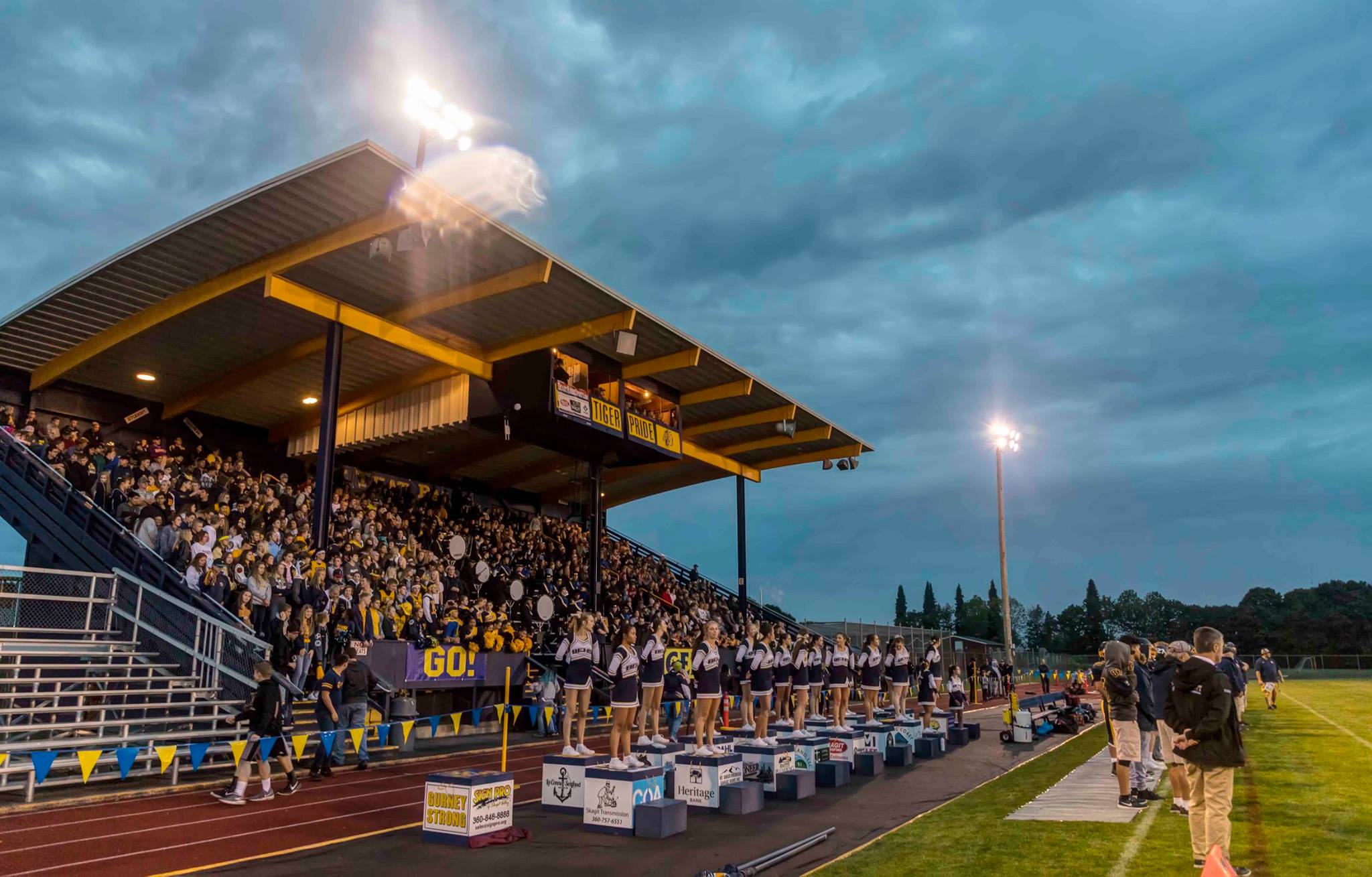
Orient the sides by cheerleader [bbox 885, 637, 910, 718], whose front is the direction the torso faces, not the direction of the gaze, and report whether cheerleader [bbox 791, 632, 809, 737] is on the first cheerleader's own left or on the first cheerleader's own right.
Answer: on the first cheerleader's own right

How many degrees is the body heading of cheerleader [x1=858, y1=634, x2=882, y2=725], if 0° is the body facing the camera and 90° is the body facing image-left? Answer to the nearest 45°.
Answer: approximately 315°

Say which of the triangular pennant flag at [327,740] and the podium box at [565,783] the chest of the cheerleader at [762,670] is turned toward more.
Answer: the podium box

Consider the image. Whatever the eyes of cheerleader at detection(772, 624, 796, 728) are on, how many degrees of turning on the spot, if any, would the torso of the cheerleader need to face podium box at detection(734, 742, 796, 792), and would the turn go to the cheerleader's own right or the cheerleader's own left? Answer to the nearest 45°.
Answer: approximately 45° to the cheerleader's own right

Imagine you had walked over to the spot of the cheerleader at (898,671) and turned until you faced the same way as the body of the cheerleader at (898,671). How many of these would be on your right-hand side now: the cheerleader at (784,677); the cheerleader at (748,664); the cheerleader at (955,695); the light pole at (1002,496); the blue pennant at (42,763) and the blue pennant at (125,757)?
4

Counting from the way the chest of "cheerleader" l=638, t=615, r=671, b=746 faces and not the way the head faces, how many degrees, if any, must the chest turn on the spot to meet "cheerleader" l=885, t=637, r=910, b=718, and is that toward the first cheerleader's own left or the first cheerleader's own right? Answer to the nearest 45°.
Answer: approximately 90° to the first cheerleader's own left

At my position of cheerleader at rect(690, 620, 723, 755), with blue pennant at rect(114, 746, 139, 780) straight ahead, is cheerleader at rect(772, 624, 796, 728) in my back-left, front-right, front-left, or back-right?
back-right

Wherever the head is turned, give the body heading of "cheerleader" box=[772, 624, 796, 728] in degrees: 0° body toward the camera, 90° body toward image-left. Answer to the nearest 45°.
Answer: approximately 315°
